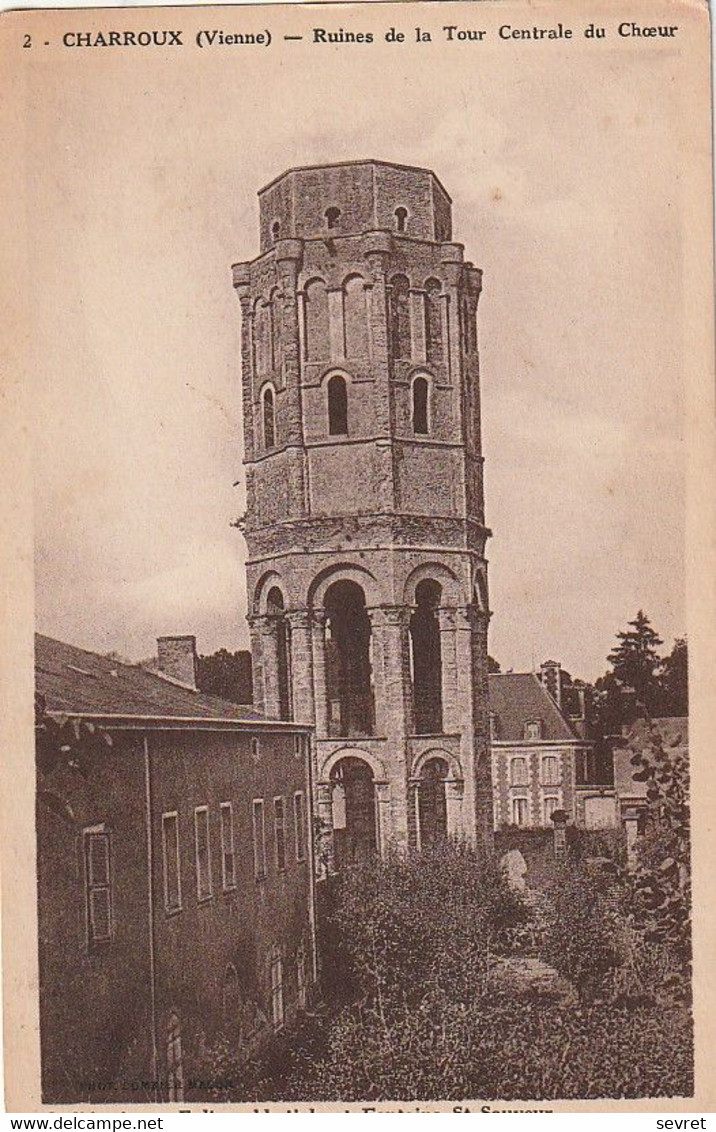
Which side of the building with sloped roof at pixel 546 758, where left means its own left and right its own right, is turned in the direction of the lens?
front
